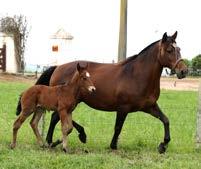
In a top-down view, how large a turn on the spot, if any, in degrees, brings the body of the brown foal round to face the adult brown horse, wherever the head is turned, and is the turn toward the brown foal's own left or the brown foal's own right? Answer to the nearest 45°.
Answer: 0° — it already faces it

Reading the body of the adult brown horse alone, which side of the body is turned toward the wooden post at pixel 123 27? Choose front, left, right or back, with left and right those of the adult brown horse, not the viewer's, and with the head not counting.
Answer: left

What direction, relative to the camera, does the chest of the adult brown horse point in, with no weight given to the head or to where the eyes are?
to the viewer's right

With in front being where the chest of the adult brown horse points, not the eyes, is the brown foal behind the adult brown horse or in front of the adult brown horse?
behind

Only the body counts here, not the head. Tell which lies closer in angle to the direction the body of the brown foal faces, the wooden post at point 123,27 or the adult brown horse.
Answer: the adult brown horse

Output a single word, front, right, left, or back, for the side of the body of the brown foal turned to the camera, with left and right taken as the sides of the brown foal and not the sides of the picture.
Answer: right

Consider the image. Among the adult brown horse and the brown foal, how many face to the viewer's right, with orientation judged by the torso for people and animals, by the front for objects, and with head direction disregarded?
2
